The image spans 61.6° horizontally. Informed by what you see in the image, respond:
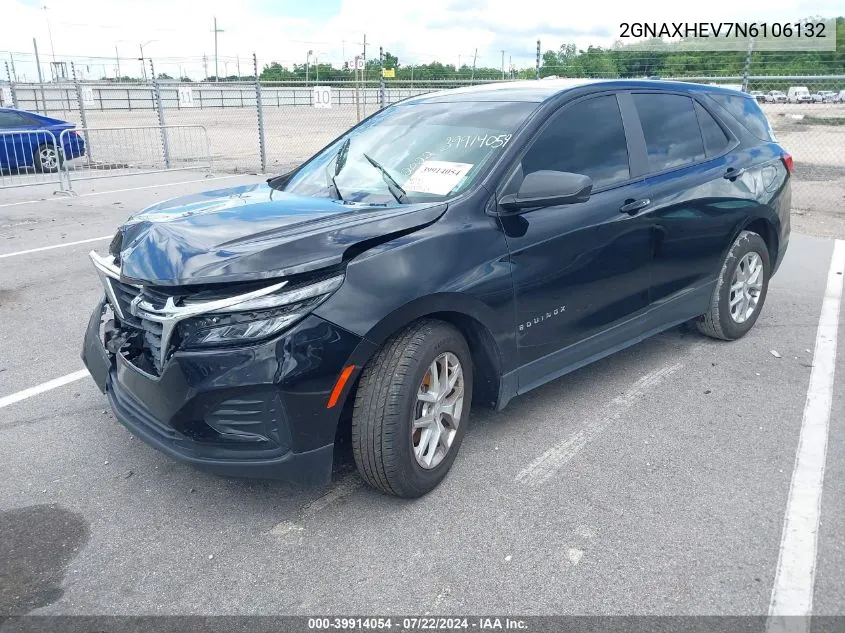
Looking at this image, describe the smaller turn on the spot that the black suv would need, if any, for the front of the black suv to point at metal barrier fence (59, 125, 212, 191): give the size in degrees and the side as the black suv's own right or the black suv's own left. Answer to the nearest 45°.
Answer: approximately 90° to the black suv's own right

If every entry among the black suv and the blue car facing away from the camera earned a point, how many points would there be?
0

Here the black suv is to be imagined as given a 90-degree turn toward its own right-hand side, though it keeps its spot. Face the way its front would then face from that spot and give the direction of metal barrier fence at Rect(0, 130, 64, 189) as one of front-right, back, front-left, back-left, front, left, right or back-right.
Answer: front

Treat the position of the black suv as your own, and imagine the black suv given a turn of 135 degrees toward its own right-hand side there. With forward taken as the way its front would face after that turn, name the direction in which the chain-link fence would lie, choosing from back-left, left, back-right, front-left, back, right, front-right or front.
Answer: front
